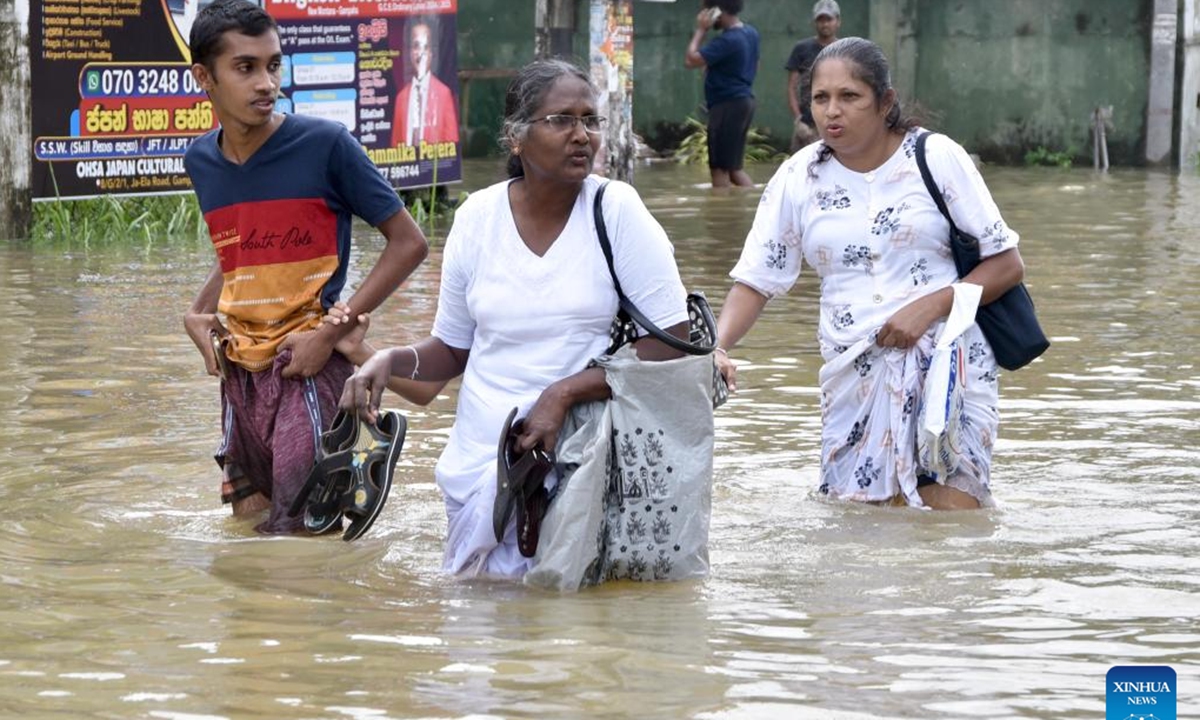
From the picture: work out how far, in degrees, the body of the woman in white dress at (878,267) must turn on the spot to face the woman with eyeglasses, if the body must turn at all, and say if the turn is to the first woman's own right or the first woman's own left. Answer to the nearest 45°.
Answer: approximately 45° to the first woman's own right

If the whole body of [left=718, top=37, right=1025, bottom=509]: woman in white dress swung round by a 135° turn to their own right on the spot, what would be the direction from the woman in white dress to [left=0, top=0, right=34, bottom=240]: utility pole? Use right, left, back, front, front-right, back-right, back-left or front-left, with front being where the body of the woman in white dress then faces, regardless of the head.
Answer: front

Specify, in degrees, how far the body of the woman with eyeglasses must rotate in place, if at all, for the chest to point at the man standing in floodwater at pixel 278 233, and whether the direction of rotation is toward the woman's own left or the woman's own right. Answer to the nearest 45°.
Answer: approximately 135° to the woman's own right

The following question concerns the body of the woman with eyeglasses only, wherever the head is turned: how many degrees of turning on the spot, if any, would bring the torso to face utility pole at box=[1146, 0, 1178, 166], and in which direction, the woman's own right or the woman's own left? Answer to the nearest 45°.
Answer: approximately 180°

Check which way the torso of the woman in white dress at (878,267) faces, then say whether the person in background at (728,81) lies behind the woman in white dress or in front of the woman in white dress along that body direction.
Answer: behind

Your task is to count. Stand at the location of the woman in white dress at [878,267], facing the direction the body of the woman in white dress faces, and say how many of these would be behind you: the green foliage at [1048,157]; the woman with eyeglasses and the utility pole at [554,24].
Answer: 2

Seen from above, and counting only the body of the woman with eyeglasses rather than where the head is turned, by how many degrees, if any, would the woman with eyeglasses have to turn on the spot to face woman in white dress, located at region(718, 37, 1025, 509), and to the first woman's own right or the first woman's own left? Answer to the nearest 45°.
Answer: approximately 135° to the first woman's own left

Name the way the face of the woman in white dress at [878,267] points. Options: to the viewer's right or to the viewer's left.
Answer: to the viewer's left

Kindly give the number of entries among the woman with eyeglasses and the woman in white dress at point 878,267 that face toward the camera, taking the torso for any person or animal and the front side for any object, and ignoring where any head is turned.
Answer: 2

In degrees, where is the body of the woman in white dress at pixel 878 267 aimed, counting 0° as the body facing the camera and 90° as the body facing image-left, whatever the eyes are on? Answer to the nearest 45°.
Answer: approximately 0°

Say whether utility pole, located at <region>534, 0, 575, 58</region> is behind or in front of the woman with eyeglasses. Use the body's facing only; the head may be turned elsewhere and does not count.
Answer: behind

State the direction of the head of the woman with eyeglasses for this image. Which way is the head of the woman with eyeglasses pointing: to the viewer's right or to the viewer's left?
to the viewer's right

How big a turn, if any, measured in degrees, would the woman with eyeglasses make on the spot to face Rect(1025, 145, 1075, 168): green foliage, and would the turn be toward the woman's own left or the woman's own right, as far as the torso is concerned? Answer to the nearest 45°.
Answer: approximately 180°

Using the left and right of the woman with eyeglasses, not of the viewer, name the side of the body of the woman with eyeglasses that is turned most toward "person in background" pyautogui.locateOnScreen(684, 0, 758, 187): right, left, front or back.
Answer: back
